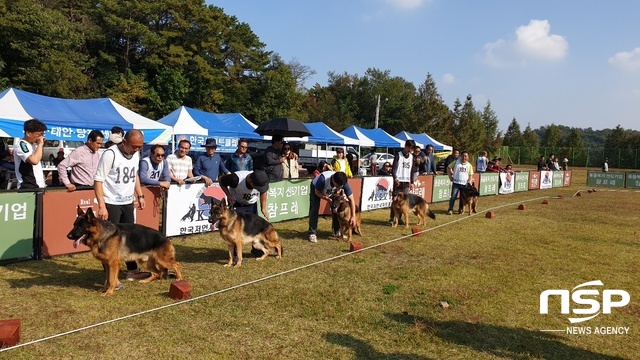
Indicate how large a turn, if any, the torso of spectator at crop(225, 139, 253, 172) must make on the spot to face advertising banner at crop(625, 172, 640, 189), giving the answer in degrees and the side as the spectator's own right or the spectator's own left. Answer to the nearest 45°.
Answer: approximately 135° to the spectator's own left

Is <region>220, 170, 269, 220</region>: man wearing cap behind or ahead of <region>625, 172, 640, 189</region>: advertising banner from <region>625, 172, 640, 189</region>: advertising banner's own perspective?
ahead

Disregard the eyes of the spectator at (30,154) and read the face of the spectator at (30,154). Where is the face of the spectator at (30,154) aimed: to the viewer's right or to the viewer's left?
to the viewer's right

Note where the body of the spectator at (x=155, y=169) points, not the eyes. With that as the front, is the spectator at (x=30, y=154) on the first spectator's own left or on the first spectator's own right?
on the first spectator's own right

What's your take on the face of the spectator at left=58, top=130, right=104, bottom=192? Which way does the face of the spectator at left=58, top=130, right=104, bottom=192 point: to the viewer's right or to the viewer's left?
to the viewer's right

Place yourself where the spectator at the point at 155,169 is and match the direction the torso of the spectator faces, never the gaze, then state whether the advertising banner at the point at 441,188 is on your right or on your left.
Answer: on your left
